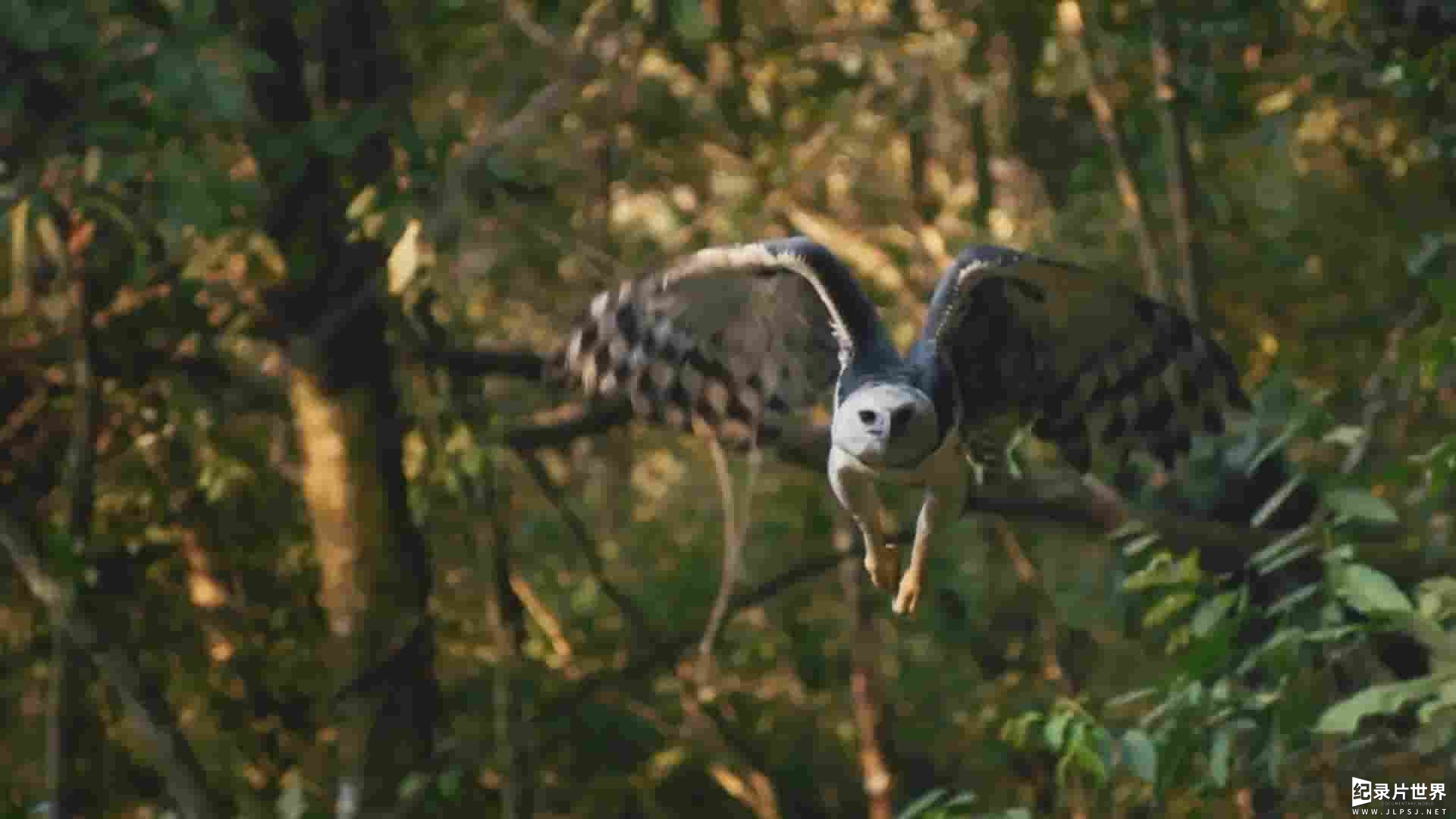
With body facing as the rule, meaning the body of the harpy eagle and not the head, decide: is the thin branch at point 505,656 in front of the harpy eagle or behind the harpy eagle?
behind

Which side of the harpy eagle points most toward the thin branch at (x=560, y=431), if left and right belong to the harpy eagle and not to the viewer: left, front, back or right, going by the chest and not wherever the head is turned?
back

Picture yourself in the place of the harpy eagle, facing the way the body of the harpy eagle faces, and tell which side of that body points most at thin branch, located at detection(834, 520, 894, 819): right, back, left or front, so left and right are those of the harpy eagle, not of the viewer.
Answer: back

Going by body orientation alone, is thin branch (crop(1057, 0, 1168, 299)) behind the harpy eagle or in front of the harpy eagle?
behind

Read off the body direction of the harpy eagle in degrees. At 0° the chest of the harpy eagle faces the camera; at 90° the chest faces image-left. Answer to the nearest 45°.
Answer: approximately 0°

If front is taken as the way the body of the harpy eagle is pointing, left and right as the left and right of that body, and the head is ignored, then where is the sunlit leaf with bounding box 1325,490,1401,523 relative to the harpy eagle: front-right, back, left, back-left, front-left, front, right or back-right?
back-left
